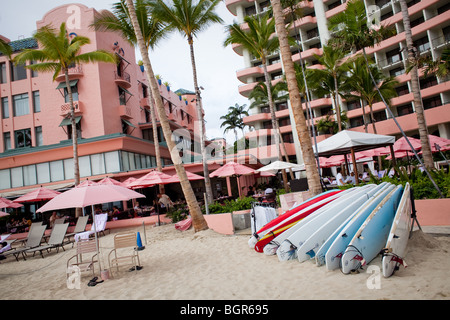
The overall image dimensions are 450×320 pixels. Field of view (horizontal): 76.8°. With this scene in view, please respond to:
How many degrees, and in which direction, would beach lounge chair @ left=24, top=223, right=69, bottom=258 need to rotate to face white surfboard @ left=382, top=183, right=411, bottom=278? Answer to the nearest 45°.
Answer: approximately 90° to its left

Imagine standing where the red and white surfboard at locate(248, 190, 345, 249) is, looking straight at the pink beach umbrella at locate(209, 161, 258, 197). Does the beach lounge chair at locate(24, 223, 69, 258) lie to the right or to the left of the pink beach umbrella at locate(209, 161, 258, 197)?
left

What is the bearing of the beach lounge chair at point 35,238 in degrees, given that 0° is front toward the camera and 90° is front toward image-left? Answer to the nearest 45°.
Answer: approximately 45°

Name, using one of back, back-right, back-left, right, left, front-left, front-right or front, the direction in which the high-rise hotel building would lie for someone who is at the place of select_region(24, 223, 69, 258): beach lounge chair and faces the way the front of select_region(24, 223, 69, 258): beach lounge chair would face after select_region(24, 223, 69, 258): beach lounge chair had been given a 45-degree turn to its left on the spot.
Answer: left

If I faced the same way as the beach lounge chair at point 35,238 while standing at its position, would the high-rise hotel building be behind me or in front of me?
behind

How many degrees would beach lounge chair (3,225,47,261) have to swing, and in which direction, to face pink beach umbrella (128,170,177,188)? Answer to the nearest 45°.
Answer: approximately 135° to its left

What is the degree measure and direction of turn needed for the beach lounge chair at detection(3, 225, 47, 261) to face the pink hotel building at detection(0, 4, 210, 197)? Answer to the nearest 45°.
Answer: approximately 135° to its right

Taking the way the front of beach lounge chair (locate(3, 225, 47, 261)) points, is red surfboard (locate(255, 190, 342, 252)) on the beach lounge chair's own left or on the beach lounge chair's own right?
on the beach lounge chair's own left

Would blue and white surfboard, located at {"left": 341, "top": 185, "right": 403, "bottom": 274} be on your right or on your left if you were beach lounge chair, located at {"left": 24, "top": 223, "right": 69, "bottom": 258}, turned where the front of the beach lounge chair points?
on your left

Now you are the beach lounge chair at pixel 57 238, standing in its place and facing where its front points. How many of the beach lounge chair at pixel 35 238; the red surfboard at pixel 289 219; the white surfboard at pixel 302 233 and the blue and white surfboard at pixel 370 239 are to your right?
1

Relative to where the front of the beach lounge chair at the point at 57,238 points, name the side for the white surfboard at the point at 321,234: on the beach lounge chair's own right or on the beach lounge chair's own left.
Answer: on the beach lounge chair's own left

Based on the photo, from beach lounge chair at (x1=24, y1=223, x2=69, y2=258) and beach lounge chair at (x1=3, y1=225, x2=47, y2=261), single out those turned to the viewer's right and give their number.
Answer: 0

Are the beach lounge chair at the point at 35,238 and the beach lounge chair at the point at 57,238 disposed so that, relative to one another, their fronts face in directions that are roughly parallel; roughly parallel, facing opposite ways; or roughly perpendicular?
roughly parallel
